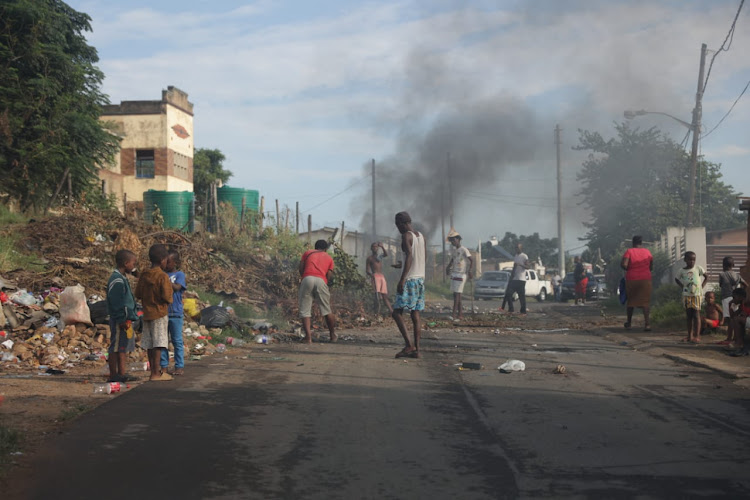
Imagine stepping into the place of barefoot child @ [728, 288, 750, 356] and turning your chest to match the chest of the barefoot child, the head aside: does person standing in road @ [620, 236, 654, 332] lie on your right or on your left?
on your right

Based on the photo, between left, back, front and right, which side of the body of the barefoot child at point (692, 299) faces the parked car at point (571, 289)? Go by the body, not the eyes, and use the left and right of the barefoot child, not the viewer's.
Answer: back

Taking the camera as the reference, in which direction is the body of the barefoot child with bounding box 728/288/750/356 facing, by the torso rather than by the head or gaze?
to the viewer's left

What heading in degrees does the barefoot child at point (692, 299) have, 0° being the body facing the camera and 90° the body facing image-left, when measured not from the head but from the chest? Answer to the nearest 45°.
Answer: approximately 0°

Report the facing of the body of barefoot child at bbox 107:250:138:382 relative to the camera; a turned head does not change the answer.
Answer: to the viewer's right

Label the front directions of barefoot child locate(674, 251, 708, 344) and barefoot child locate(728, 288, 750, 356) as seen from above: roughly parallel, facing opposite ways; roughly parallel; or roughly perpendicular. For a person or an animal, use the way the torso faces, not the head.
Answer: roughly perpendicular

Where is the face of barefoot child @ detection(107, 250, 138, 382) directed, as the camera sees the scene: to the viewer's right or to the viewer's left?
to the viewer's right

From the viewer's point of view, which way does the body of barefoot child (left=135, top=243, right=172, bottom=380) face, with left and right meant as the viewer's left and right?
facing away from the viewer and to the right of the viewer

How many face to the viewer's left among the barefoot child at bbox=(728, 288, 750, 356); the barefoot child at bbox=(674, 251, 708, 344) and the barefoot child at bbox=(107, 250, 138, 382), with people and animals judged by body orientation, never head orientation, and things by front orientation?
1

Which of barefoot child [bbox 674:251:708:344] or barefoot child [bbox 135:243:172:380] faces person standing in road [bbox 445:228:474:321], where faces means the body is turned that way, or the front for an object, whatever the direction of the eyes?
barefoot child [bbox 135:243:172:380]

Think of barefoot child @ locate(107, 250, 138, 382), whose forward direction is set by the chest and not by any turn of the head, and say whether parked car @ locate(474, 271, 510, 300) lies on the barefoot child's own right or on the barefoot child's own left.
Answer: on the barefoot child's own left
